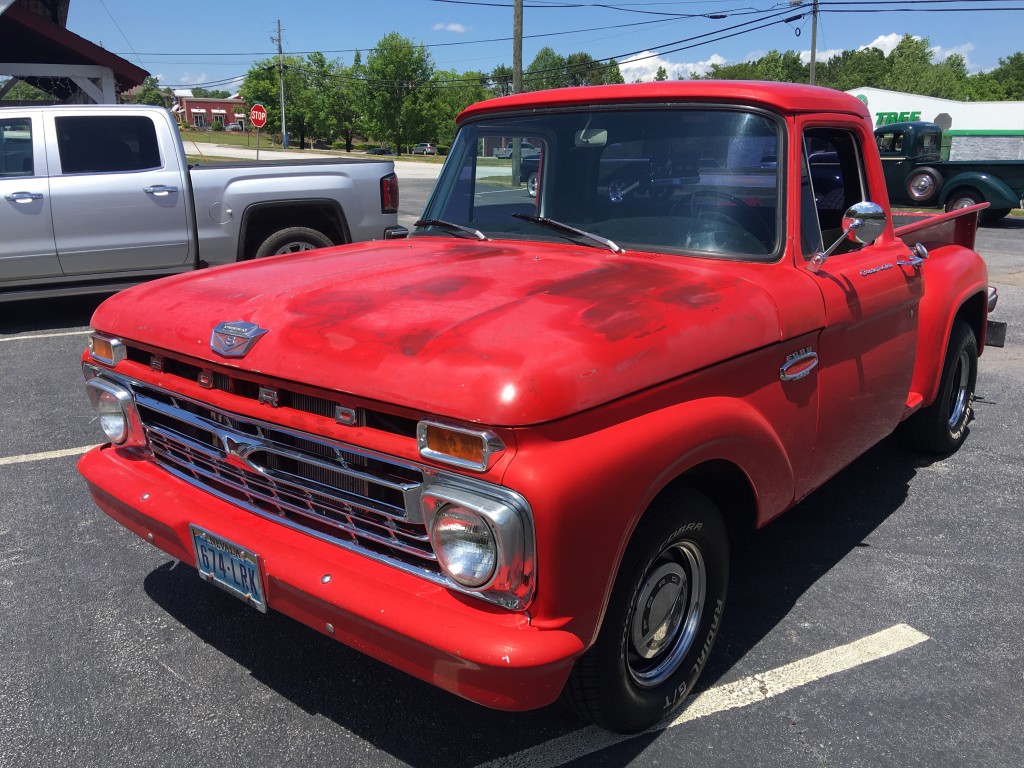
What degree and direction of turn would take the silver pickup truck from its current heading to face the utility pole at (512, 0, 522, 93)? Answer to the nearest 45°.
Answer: approximately 135° to its right

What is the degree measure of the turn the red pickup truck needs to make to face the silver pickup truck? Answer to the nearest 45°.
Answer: approximately 90° to its right

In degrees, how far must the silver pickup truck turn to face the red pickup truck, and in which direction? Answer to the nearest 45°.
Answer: approximately 90° to its left

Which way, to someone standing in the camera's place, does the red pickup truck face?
facing the viewer and to the left of the viewer

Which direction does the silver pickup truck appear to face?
to the viewer's left

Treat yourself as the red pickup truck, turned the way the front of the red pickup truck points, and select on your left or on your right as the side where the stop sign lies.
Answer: on your right

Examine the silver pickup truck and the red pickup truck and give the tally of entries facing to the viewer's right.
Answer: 0

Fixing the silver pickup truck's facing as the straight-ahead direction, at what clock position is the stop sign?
The stop sign is roughly at 3 o'clock from the silver pickup truck.

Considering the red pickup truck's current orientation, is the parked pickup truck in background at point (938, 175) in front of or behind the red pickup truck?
behind
